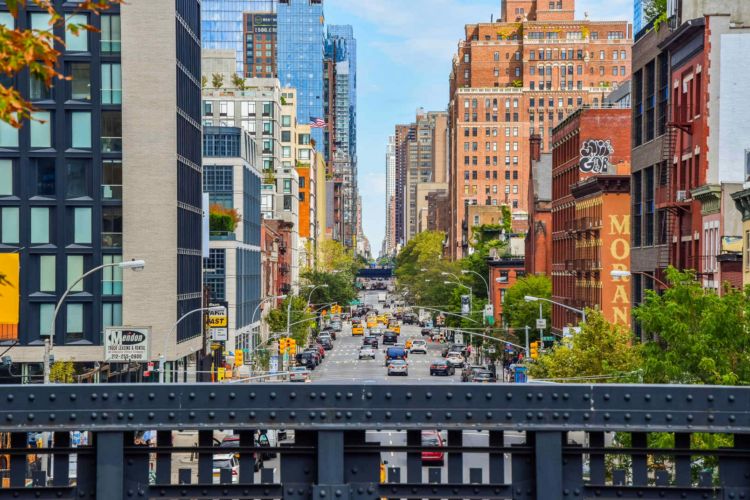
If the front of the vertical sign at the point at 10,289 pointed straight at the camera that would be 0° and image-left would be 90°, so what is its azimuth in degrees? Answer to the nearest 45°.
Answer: approximately 0°

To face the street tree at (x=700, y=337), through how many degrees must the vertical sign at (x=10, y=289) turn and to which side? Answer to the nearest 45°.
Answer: approximately 45° to its left

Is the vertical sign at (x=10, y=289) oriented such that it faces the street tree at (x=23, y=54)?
yes
